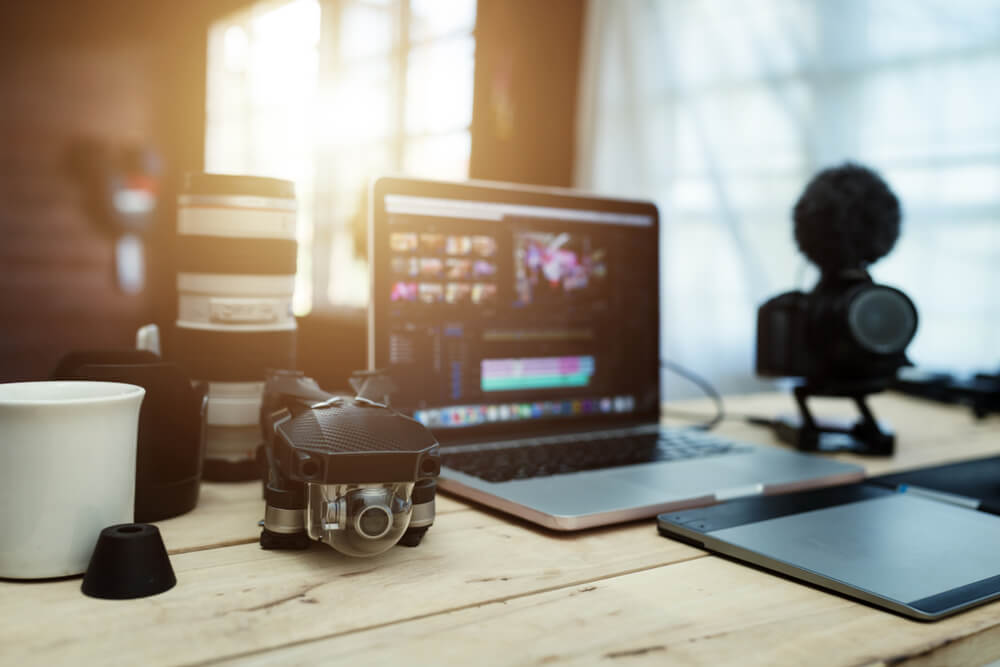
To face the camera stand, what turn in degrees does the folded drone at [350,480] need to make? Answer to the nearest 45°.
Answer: approximately 135° to its left

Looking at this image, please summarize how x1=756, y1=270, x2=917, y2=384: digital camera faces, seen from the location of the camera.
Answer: facing the viewer and to the right of the viewer

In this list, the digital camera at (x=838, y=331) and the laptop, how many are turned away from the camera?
0
